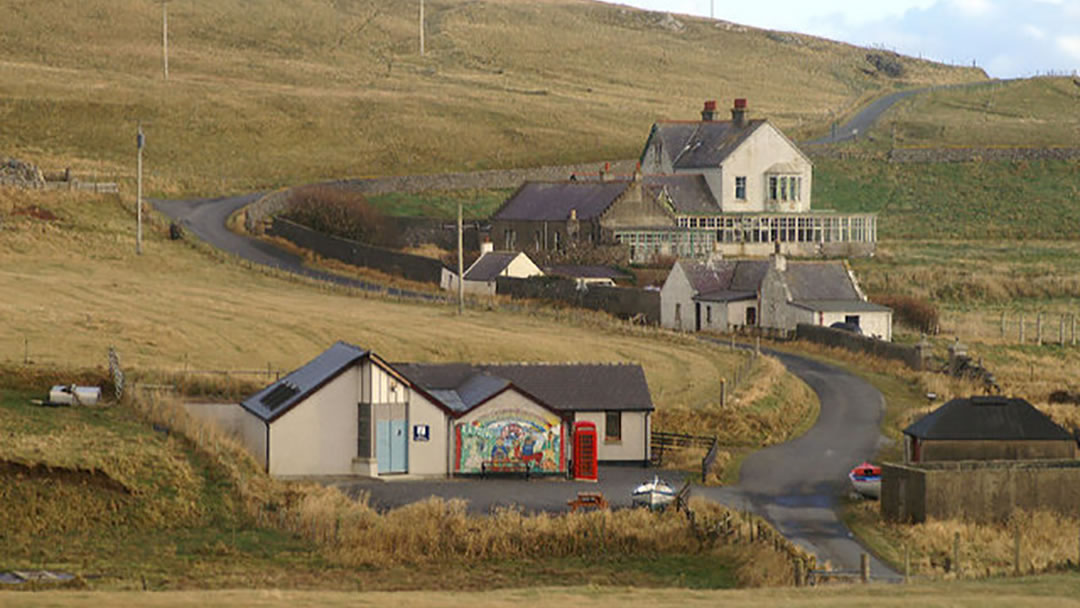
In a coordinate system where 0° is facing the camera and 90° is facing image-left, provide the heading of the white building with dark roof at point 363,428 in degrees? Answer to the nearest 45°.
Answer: approximately 0°

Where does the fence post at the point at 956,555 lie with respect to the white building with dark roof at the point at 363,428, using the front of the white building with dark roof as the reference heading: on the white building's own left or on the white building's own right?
on the white building's own left

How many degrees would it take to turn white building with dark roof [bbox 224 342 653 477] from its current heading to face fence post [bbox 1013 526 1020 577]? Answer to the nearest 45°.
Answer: approximately 45° to its left

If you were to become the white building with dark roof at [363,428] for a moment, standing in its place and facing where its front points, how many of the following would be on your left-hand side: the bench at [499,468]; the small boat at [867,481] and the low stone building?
3

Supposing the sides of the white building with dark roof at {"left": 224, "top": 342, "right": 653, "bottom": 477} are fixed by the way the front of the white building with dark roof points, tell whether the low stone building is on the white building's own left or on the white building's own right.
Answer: on the white building's own left

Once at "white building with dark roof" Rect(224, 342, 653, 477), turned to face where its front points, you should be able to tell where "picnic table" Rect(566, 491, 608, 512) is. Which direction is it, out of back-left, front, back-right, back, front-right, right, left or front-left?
front-left

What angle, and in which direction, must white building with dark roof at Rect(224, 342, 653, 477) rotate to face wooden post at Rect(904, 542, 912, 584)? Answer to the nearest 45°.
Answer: approximately 45° to its left

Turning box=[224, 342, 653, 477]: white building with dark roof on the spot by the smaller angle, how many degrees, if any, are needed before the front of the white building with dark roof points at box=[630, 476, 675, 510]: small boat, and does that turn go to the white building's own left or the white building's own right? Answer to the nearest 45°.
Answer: approximately 45° to the white building's own left
